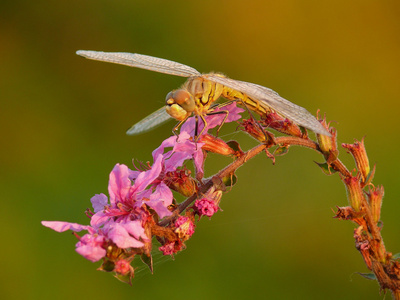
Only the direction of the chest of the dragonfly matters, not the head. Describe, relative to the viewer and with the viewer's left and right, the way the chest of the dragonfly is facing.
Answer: facing the viewer and to the left of the viewer
